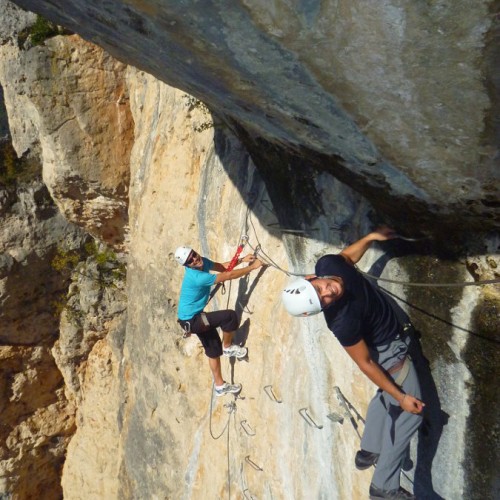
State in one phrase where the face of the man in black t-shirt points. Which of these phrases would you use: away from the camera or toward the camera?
toward the camera

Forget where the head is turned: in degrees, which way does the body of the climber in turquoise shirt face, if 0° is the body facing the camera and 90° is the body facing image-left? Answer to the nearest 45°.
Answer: approximately 270°

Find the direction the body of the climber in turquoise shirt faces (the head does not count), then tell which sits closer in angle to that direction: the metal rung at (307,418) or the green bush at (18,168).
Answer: the metal rung

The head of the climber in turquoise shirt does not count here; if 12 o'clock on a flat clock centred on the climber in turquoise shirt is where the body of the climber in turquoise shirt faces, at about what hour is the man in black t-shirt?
The man in black t-shirt is roughly at 2 o'clock from the climber in turquoise shirt.

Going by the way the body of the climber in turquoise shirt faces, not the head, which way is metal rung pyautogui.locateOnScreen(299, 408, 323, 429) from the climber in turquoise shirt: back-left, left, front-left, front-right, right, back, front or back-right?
front-right
